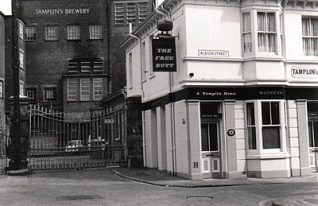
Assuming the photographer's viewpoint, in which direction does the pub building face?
facing the viewer

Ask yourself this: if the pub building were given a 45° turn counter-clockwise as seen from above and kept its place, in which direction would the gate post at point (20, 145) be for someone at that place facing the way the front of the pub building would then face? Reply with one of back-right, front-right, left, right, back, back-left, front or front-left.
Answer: back-right

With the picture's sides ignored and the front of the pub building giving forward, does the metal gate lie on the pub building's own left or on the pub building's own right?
on the pub building's own right
